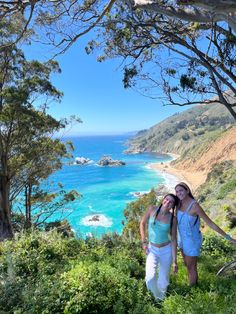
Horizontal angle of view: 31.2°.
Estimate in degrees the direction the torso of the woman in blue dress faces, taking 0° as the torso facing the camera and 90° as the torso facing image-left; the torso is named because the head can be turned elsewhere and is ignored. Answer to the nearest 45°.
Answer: approximately 45°

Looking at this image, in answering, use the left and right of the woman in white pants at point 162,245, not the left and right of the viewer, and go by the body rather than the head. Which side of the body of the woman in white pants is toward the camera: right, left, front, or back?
front

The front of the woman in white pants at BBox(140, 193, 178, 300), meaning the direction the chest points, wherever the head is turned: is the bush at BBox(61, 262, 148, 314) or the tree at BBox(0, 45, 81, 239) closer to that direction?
the bush

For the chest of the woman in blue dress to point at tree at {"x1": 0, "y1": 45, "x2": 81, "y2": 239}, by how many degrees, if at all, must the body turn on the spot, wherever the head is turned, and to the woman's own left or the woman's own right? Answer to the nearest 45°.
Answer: approximately 90° to the woman's own right

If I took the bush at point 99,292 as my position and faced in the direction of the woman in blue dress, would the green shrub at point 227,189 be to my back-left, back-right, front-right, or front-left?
front-left

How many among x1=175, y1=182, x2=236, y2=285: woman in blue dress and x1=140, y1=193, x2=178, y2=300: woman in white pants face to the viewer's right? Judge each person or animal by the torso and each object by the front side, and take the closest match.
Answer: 0
